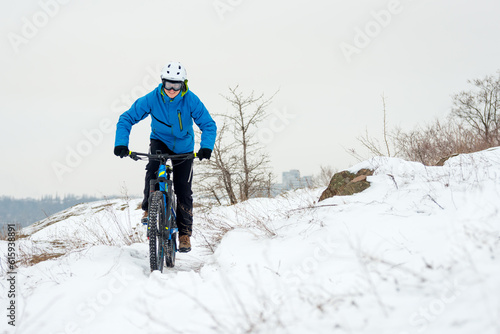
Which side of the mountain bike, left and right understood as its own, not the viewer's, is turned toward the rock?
back

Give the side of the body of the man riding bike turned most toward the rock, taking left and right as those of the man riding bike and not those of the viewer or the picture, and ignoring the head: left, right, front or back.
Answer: back

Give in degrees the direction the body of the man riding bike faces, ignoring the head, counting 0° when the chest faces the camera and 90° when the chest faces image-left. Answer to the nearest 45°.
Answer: approximately 0°
